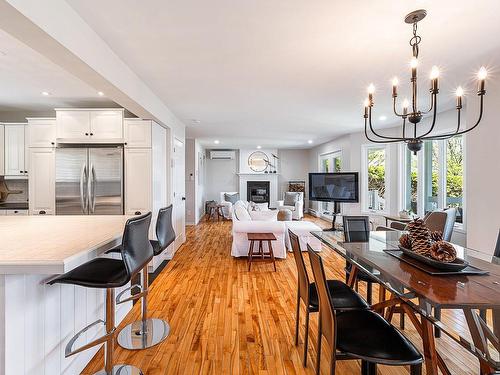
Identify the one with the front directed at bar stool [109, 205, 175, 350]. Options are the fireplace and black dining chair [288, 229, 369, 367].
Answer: the fireplace

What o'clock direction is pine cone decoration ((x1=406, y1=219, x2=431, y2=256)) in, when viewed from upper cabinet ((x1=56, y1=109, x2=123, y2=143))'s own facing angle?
The pine cone decoration is roughly at 11 o'clock from the upper cabinet.

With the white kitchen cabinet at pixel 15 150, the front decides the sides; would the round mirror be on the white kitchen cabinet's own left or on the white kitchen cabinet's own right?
on the white kitchen cabinet's own left

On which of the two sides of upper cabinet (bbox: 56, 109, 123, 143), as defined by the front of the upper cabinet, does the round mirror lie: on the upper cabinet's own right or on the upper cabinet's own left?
on the upper cabinet's own left

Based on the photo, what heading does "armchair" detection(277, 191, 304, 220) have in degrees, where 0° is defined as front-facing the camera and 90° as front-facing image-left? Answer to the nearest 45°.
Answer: approximately 45°

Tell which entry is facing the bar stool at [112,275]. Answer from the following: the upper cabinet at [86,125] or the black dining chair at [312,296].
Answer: the upper cabinet

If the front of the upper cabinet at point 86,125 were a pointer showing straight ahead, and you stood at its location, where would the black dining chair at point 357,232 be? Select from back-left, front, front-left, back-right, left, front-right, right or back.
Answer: front-left

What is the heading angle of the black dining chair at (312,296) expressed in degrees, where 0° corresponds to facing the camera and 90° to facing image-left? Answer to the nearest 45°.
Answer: approximately 270°
